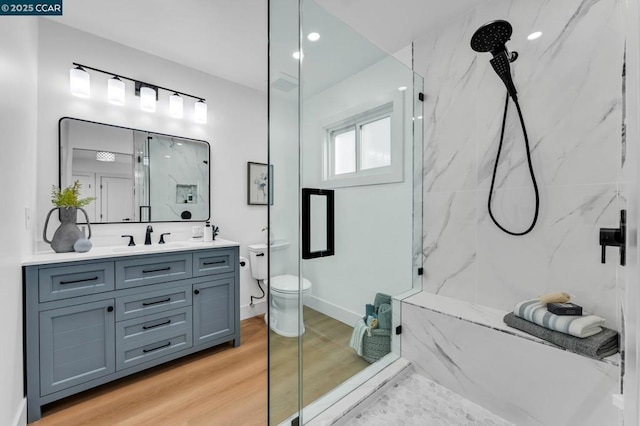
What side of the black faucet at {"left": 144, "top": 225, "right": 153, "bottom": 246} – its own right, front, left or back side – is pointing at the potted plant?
right

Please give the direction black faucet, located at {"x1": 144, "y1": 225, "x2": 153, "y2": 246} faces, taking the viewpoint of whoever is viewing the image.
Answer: facing the viewer and to the right of the viewer

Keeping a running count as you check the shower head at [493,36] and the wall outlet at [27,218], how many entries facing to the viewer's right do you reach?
1

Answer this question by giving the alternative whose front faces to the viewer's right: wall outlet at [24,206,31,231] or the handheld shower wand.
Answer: the wall outlet

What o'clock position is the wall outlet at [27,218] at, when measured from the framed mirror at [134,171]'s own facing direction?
The wall outlet is roughly at 3 o'clock from the framed mirror.

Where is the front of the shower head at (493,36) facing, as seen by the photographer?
facing the viewer and to the left of the viewer
